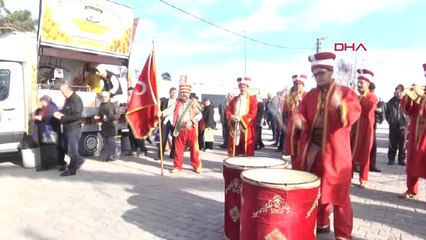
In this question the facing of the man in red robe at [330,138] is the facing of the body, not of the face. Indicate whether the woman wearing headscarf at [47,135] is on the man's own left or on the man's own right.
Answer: on the man's own right

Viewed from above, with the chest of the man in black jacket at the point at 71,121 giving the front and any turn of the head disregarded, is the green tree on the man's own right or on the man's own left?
on the man's own right

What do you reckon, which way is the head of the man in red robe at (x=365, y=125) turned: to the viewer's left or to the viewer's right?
to the viewer's left

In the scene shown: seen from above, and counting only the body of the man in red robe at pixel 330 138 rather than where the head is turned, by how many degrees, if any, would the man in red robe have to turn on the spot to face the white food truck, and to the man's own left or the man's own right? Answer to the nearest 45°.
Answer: approximately 90° to the man's own right

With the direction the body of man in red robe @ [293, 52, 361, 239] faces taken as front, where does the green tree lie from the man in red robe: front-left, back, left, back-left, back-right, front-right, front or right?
right

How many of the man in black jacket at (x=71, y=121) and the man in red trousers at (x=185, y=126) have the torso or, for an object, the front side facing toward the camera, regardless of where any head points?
1

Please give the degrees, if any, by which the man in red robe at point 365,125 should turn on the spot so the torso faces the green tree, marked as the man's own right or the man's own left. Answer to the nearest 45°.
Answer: approximately 90° to the man's own right

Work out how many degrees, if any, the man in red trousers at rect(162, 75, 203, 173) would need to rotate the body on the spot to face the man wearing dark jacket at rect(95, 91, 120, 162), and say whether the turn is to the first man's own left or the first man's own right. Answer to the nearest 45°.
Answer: approximately 135° to the first man's own right

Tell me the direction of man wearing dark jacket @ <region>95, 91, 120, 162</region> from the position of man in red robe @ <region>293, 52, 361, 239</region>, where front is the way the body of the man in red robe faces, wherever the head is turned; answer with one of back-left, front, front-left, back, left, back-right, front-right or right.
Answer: right

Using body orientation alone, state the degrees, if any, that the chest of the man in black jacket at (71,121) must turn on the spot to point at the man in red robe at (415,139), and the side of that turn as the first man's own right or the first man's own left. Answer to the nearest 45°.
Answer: approximately 135° to the first man's own left

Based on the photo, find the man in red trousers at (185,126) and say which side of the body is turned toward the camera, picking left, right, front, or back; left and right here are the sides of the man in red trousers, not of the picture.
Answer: front

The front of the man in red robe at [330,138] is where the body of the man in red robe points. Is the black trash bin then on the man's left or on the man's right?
on the man's right

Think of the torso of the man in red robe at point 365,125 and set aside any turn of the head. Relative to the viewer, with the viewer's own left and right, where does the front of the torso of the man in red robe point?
facing the viewer and to the left of the viewer
